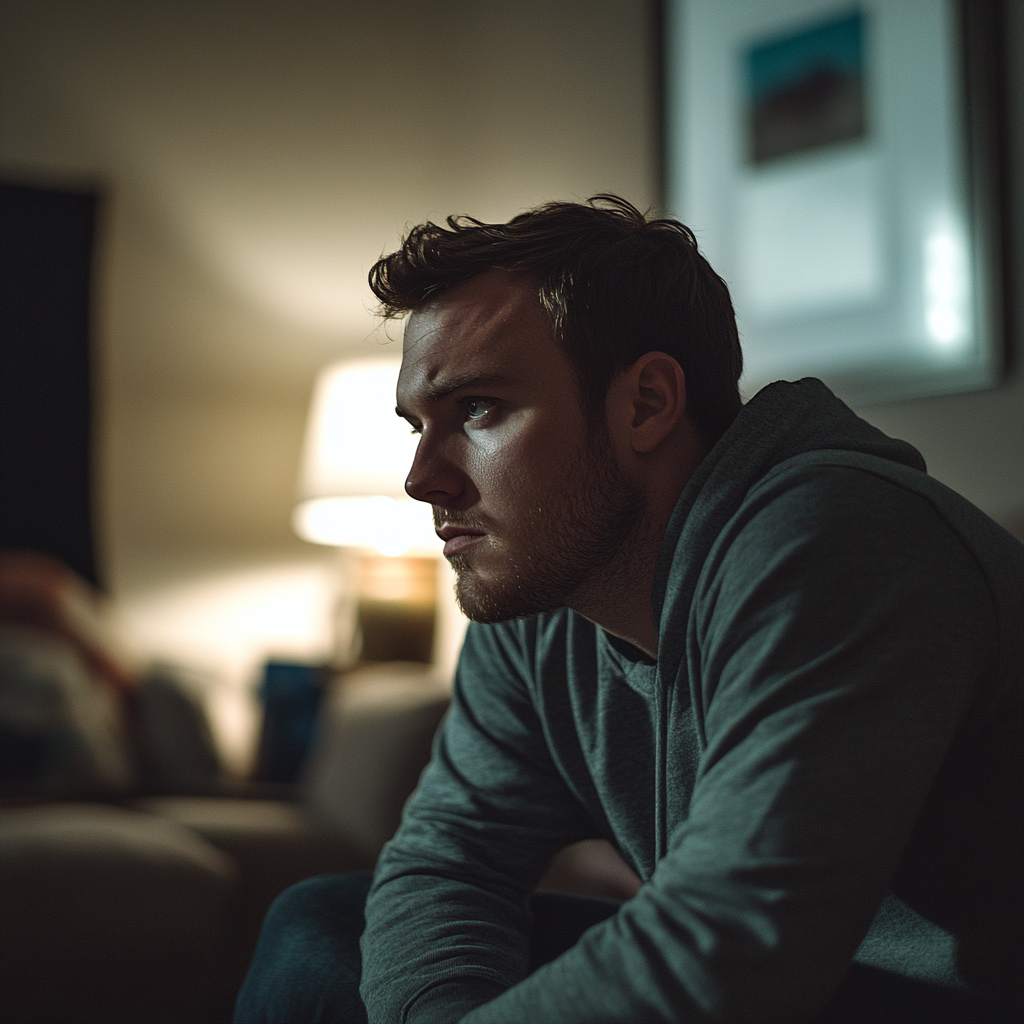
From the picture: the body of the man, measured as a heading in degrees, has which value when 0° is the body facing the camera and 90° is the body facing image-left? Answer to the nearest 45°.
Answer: approximately 45°

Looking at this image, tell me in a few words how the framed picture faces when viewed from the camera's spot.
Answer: facing the viewer and to the left of the viewer

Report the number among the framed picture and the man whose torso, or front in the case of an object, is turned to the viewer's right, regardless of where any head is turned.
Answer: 0

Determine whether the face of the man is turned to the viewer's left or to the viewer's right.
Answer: to the viewer's left

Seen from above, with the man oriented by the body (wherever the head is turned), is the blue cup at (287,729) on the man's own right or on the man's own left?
on the man's own right

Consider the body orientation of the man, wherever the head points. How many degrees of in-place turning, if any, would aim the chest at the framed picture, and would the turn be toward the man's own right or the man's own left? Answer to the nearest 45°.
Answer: approximately 135° to the man's own right
